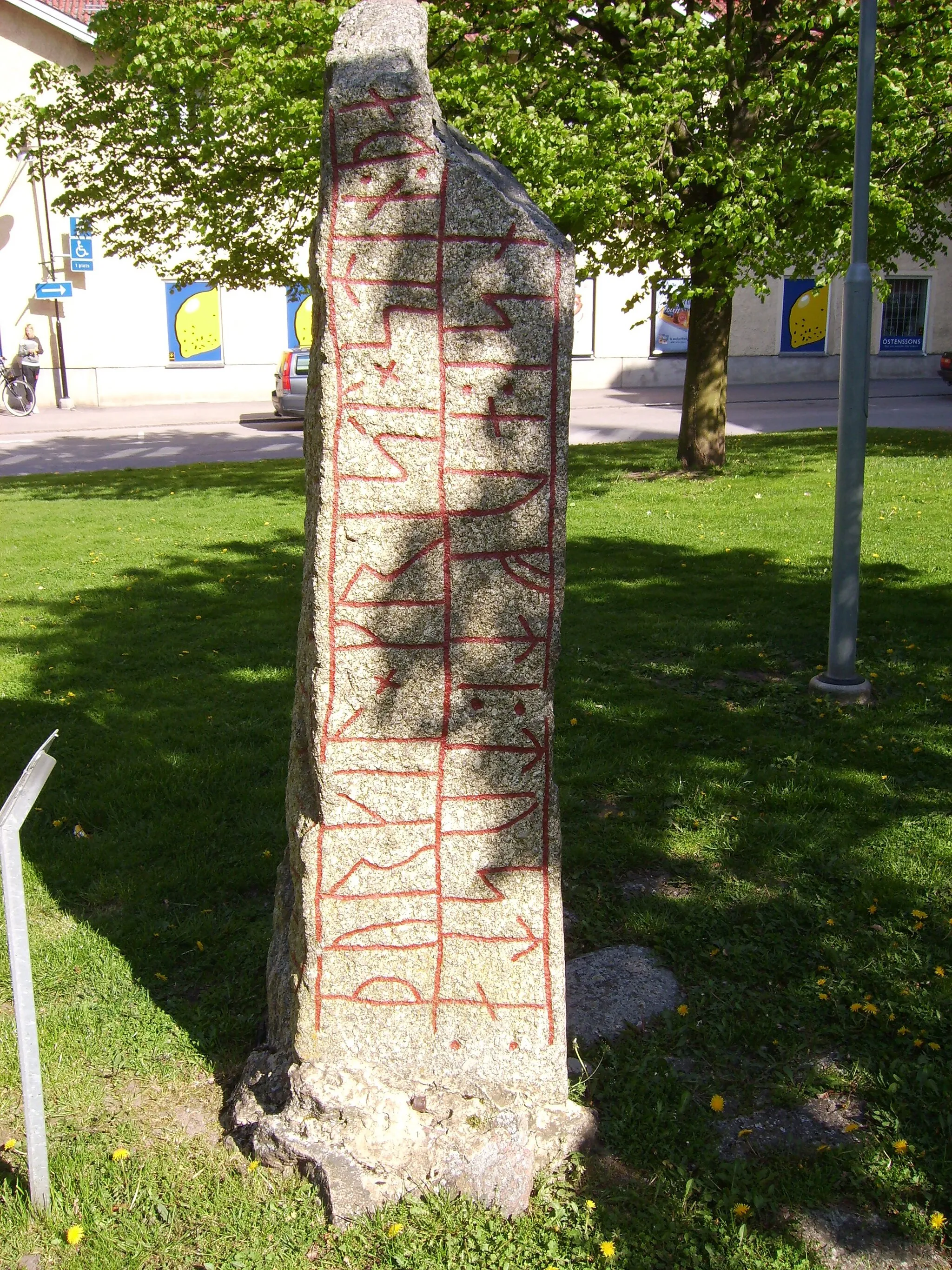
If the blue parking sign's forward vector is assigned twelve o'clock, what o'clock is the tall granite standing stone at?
The tall granite standing stone is roughly at 12 o'clock from the blue parking sign.

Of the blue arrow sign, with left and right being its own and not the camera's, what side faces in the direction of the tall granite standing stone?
front

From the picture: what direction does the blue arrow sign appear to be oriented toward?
toward the camera

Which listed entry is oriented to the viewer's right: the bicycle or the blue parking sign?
the bicycle

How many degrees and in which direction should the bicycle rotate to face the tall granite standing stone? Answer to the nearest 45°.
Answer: approximately 90° to its right

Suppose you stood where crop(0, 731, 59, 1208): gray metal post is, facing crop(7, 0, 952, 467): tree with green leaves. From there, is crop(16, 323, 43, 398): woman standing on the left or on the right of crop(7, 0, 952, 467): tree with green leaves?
left

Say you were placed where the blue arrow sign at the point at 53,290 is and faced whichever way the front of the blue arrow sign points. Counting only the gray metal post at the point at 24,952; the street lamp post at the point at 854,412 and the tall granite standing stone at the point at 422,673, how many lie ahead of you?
3

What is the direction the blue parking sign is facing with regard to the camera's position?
facing the viewer

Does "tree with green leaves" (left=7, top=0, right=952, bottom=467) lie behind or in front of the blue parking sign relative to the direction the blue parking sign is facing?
in front

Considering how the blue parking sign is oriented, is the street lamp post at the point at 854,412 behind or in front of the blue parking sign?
in front
